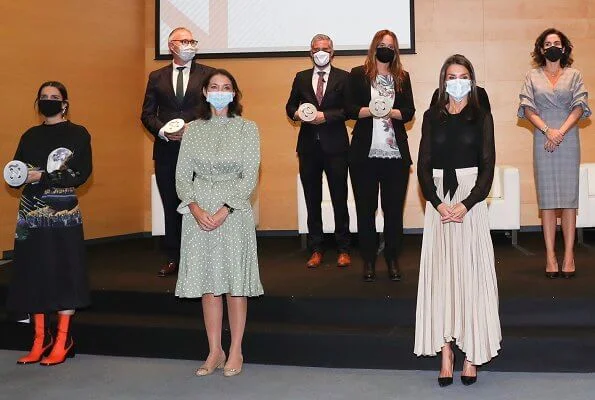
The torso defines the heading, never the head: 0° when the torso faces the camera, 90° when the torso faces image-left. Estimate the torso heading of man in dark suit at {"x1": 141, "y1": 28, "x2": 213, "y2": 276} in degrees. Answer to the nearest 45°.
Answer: approximately 0°

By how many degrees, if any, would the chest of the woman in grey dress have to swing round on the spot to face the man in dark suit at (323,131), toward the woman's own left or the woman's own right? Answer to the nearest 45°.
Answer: approximately 90° to the woman's own right

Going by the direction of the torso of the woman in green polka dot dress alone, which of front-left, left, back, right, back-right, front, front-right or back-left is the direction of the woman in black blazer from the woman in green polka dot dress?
back-left

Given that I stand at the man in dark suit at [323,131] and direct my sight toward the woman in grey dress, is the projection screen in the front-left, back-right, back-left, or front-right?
back-left
